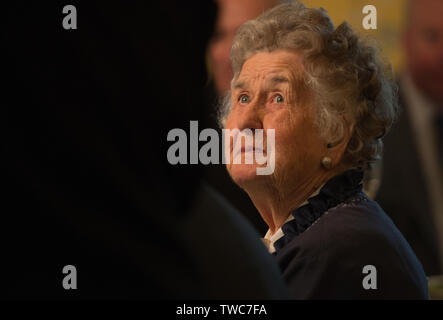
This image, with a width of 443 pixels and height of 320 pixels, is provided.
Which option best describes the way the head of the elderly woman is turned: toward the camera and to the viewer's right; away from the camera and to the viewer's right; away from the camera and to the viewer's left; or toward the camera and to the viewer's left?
toward the camera and to the viewer's left

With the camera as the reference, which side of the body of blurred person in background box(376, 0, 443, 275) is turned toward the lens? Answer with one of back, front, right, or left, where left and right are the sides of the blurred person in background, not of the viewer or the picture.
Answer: front

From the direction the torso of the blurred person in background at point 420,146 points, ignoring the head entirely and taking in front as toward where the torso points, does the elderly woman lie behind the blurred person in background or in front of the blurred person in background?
in front

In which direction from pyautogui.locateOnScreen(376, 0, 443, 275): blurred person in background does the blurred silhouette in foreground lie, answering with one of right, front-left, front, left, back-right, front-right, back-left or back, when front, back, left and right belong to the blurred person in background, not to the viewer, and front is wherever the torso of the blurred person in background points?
front
